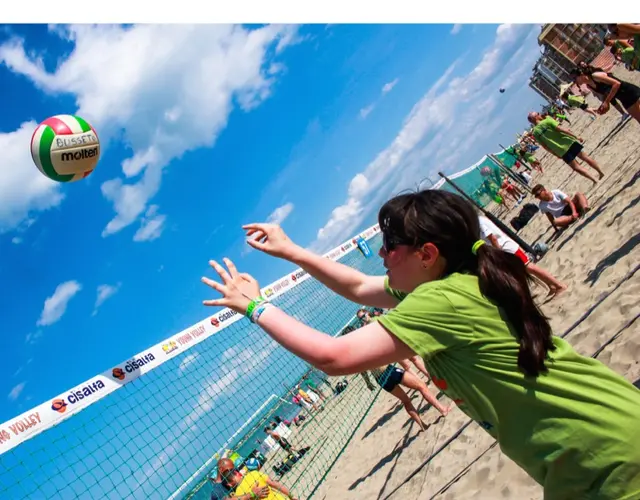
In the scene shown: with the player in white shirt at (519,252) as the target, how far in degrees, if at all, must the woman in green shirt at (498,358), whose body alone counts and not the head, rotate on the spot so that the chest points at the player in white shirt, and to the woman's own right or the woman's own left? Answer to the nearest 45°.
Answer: approximately 90° to the woman's own right

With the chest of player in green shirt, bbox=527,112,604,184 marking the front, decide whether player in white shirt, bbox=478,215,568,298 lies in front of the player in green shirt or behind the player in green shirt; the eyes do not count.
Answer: in front

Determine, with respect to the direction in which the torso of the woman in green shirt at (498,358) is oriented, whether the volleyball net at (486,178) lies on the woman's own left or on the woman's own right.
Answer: on the woman's own right

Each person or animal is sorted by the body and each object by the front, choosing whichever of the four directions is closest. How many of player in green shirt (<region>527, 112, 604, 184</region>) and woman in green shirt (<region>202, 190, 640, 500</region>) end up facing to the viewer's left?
1

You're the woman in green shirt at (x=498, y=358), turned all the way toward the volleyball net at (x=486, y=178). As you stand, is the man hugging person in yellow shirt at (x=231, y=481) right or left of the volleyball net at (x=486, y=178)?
left

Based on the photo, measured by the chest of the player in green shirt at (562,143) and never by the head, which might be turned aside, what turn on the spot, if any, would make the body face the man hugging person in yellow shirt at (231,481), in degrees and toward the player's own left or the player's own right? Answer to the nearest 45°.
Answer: approximately 45° to the player's own right

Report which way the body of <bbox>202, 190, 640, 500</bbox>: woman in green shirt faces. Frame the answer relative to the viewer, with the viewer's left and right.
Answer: facing to the left of the viewer
